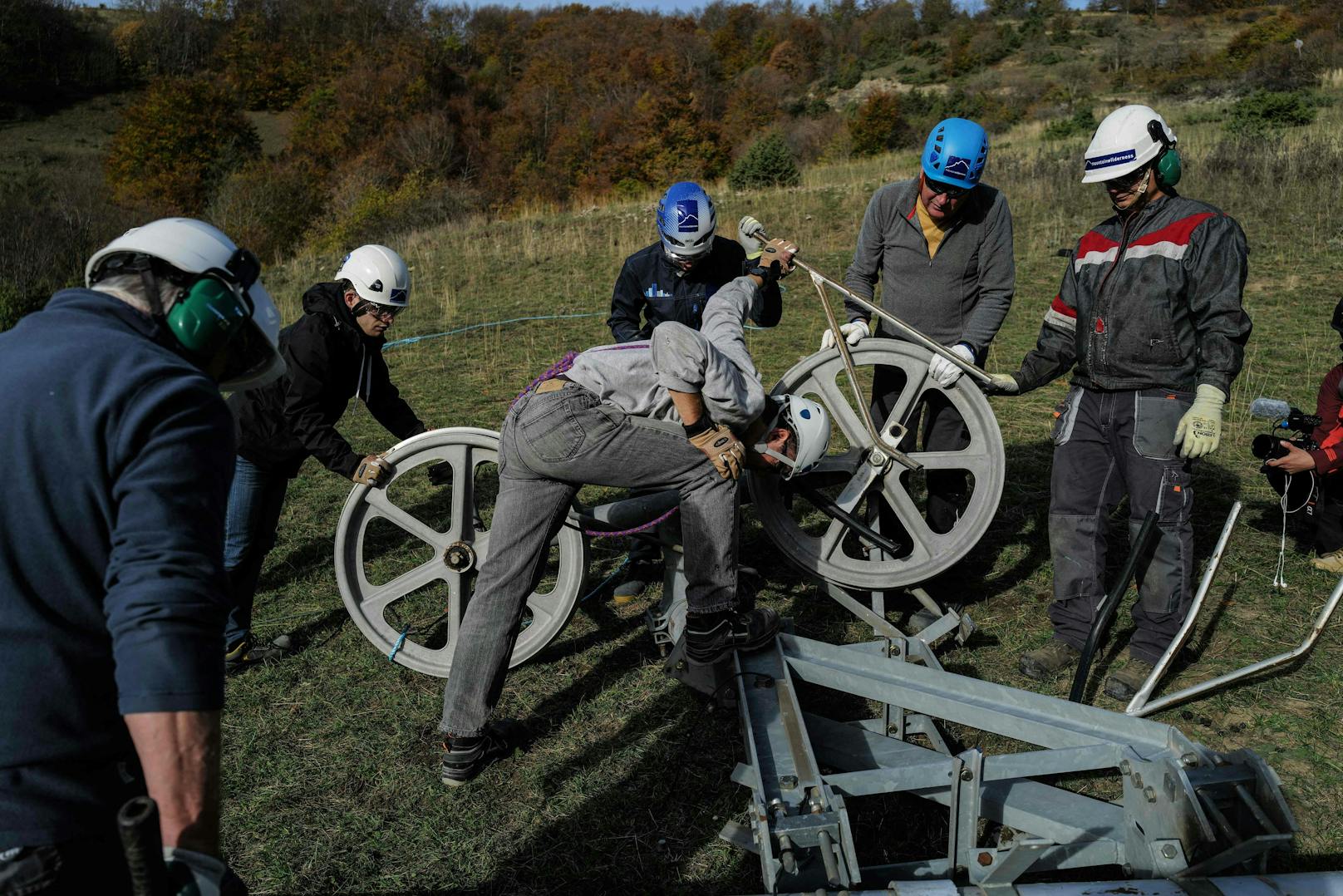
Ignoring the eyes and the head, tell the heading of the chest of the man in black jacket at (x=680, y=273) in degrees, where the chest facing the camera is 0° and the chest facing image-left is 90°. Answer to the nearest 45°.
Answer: approximately 0°

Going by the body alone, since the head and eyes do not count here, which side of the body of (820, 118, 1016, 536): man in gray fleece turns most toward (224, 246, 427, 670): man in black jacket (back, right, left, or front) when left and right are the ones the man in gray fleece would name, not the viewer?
right

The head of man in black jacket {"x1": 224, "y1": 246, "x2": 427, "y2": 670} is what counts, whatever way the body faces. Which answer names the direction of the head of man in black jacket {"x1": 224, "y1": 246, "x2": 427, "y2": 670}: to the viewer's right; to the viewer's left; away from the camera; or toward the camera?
to the viewer's right

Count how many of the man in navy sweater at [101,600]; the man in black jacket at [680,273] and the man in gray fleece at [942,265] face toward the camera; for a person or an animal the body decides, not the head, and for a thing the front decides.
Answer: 2

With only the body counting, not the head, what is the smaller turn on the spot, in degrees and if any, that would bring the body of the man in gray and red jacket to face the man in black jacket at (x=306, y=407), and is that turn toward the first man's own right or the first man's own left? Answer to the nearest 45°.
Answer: approximately 45° to the first man's own right

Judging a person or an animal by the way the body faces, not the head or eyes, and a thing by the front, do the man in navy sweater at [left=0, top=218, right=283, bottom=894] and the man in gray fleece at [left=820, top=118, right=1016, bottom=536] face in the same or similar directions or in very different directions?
very different directions

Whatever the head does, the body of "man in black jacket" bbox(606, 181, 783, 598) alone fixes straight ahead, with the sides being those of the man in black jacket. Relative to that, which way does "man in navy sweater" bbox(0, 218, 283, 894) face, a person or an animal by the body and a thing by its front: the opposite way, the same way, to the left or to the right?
the opposite way

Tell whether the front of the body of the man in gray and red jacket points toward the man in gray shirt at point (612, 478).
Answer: yes

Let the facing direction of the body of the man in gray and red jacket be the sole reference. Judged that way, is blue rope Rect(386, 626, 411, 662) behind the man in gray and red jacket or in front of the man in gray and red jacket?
in front

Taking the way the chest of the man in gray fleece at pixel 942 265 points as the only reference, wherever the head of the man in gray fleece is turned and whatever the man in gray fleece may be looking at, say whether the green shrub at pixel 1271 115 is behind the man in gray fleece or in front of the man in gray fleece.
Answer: behind

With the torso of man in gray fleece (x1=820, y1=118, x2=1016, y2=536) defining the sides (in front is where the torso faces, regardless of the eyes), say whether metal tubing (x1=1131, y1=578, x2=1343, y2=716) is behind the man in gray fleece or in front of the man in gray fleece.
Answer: in front

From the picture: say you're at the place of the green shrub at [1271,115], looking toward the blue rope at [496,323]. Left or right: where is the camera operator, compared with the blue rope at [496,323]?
left

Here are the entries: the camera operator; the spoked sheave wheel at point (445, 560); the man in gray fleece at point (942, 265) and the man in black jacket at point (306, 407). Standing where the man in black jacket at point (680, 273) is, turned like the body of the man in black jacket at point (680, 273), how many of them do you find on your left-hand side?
2
